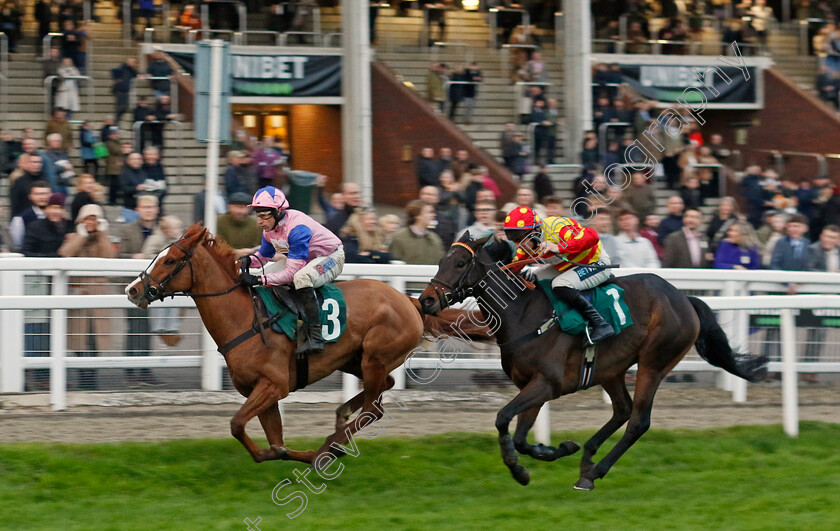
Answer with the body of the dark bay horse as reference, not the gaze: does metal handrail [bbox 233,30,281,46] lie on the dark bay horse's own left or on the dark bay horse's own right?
on the dark bay horse's own right

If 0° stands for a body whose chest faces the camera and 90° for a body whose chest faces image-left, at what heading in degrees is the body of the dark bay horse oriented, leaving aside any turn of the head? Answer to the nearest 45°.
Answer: approximately 90°

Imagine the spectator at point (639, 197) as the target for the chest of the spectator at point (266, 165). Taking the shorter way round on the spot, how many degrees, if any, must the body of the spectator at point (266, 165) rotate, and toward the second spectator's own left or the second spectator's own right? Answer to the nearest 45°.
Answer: approximately 90° to the second spectator's own left

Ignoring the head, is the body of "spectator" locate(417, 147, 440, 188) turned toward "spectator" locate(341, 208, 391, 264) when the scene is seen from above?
yes
